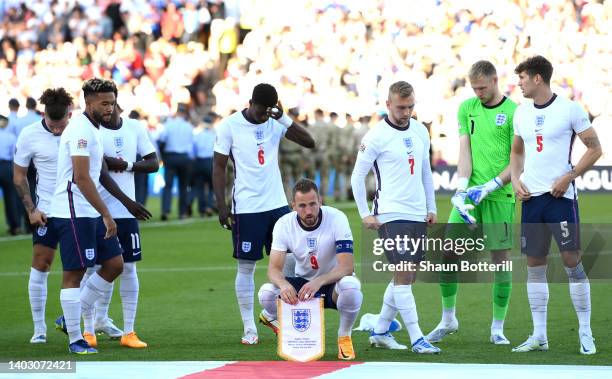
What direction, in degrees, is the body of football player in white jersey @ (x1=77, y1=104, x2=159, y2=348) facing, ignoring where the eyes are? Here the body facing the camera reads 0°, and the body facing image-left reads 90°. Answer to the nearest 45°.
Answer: approximately 0°

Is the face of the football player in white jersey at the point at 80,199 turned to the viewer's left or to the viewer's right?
to the viewer's right

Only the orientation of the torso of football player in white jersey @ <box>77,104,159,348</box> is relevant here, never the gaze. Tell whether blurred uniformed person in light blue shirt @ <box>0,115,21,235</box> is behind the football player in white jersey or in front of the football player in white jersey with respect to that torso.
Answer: behind

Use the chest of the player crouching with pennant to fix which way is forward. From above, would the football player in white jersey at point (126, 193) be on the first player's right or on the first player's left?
on the first player's right

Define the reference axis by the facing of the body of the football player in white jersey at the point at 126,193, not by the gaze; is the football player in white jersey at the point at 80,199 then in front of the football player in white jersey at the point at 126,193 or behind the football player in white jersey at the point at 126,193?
in front

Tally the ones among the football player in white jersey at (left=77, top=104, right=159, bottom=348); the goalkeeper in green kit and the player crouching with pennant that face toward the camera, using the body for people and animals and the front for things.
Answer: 3

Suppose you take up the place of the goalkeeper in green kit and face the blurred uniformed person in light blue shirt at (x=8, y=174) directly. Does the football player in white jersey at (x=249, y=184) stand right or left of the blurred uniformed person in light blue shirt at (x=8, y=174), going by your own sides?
left

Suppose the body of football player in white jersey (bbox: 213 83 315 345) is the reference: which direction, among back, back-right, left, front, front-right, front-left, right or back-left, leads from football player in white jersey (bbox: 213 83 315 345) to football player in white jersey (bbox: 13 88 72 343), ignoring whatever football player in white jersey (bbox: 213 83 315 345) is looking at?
right

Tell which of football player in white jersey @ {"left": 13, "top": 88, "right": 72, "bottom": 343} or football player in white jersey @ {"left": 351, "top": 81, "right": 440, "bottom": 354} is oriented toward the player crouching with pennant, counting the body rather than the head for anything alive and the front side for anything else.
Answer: football player in white jersey @ {"left": 13, "top": 88, "right": 72, "bottom": 343}

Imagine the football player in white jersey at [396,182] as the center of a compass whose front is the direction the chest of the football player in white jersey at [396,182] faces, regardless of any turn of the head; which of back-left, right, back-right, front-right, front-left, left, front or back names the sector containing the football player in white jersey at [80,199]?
back-right

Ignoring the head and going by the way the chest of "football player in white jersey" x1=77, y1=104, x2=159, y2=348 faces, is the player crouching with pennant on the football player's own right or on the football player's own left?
on the football player's own left

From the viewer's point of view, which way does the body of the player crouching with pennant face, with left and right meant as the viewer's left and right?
facing the viewer
